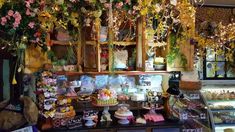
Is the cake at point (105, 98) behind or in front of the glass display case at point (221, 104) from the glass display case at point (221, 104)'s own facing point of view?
in front

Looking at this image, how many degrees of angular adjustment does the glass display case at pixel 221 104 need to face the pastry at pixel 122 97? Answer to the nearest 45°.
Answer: approximately 45° to its right

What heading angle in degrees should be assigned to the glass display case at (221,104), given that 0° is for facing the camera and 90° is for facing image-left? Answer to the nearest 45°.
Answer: approximately 0°

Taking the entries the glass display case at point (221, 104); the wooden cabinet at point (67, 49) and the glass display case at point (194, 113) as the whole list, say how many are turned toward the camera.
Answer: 3

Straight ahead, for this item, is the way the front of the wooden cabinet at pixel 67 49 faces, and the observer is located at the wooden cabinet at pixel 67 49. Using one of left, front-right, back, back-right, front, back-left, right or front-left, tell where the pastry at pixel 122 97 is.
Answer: left

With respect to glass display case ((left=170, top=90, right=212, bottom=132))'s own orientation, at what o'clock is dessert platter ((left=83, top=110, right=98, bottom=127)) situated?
The dessert platter is roughly at 2 o'clock from the glass display case.

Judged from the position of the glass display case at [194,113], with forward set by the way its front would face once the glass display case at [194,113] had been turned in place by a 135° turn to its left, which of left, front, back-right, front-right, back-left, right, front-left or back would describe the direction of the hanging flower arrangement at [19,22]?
back
